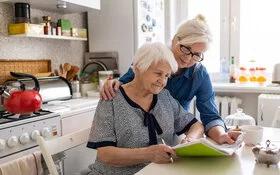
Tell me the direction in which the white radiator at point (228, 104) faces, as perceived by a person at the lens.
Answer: facing the viewer

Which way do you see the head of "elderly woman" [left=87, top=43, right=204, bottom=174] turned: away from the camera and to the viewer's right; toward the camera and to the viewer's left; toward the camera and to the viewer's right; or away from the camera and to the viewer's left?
toward the camera and to the viewer's right

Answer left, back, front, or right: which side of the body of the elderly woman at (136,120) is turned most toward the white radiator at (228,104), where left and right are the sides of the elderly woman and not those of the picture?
left

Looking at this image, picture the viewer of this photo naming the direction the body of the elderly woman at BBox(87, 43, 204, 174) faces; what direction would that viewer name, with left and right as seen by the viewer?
facing the viewer and to the right of the viewer

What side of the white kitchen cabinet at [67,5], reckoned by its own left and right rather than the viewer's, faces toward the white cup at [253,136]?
front

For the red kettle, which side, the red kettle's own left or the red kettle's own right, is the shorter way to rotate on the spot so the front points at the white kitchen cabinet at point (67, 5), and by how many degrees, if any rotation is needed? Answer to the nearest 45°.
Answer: approximately 135° to the red kettle's own right

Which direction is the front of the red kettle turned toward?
to the viewer's left

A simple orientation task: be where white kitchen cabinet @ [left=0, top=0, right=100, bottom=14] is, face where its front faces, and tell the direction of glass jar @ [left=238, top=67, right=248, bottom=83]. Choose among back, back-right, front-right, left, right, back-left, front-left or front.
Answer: front-left

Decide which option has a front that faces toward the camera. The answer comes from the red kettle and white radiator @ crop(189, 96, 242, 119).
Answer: the white radiator

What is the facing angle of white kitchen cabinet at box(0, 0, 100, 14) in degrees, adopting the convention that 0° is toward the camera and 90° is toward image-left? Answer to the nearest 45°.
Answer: approximately 315°

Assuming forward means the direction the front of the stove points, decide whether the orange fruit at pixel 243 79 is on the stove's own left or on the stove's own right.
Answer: on the stove's own left

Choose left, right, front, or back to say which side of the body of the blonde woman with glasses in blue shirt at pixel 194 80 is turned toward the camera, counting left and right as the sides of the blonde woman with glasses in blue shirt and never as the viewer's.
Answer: front
